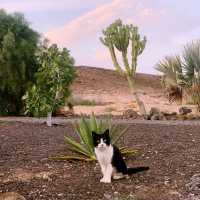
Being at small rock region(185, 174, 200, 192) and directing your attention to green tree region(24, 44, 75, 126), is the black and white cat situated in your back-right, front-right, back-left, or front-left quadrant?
front-left

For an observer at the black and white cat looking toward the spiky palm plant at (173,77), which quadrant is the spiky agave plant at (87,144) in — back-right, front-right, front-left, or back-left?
front-left

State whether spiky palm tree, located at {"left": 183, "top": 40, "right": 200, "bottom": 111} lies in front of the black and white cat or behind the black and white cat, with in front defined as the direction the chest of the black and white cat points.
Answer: behind

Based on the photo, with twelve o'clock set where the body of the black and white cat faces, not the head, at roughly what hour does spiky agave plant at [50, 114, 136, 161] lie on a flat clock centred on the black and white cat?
The spiky agave plant is roughly at 4 o'clock from the black and white cat.

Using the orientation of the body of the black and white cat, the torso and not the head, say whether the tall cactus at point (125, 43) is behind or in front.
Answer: behind

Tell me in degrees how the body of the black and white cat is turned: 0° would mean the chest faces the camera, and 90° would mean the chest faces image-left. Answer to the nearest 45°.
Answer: approximately 45°

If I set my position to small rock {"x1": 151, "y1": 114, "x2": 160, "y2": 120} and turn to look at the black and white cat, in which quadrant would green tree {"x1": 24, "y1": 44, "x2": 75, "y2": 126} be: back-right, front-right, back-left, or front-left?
front-right

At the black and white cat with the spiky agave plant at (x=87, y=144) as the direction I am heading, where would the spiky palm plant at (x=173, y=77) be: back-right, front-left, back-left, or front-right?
front-right

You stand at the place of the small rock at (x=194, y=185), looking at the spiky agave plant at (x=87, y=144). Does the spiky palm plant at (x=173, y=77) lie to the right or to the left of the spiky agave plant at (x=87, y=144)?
right
